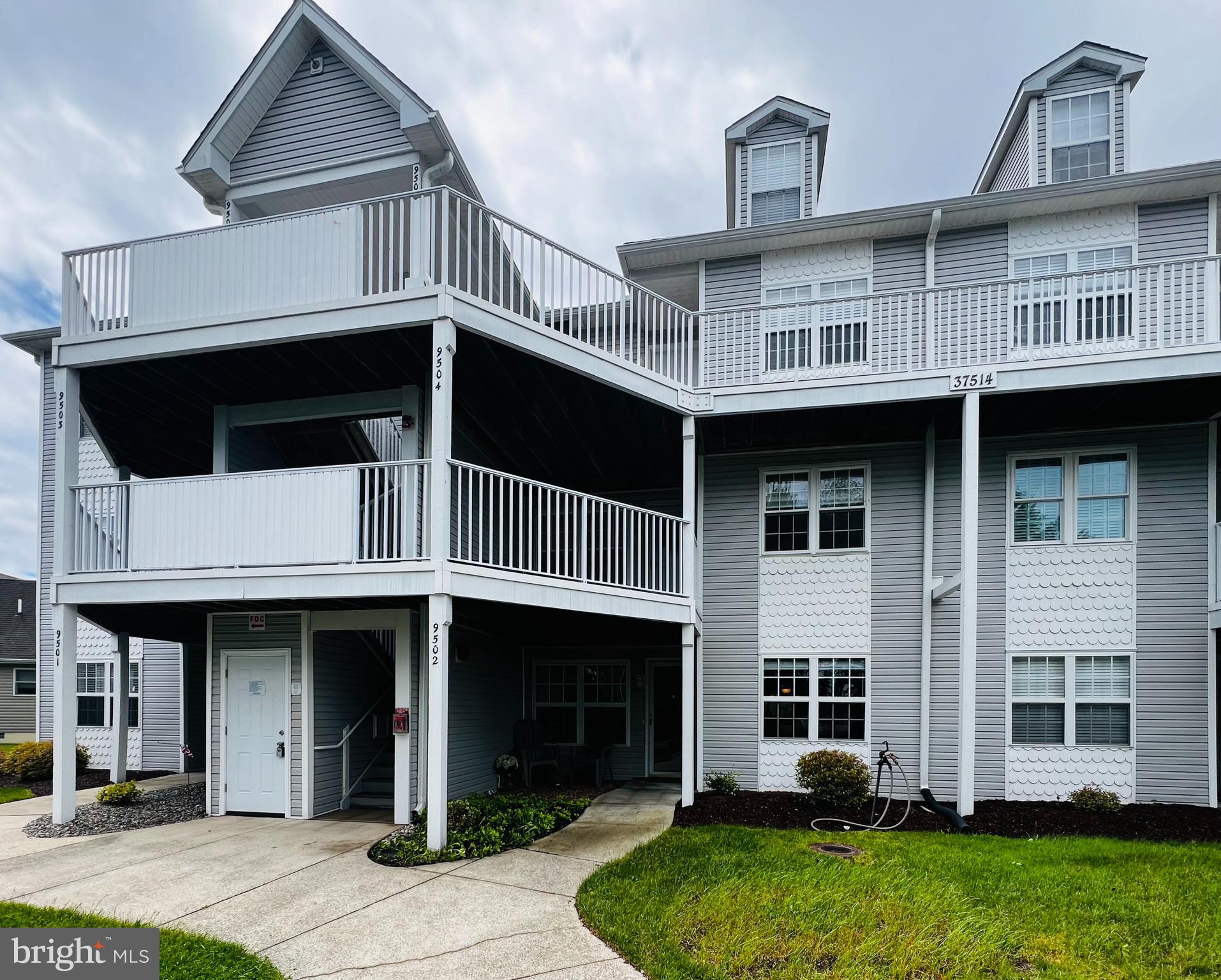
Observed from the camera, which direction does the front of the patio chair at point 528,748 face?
facing the viewer and to the right of the viewer

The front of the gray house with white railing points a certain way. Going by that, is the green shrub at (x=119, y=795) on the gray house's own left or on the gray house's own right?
on the gray house's own right

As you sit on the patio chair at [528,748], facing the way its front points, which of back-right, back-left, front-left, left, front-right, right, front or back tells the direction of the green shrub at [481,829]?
front-right

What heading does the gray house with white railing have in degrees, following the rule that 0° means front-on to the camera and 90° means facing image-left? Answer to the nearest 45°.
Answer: approximately 0°
